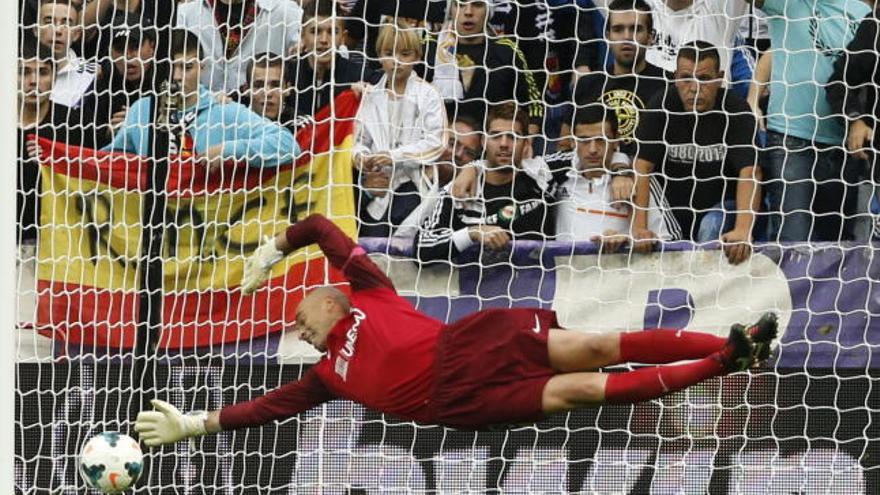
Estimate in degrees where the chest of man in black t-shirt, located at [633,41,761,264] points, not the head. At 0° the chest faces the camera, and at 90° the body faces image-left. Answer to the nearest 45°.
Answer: approximately 0°

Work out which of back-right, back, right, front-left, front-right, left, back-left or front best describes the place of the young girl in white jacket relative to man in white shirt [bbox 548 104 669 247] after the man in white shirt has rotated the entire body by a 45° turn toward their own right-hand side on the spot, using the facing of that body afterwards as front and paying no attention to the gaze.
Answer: front-right

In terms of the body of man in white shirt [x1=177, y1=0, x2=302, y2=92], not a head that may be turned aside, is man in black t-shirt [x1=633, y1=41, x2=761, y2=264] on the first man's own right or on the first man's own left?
on the first man's own left

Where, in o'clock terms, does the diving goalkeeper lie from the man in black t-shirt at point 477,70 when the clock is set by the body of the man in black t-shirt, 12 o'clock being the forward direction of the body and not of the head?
The diving goalkeeper is roughly at 12 o'clock from the man in black t-shirt.

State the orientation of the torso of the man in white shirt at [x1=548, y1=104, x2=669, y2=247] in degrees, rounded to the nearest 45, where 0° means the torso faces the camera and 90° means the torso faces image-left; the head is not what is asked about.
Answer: approximately 0°

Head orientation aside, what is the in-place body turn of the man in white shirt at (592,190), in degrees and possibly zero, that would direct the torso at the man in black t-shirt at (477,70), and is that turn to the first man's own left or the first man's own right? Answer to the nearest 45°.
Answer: approximately 135° to the first man's own right

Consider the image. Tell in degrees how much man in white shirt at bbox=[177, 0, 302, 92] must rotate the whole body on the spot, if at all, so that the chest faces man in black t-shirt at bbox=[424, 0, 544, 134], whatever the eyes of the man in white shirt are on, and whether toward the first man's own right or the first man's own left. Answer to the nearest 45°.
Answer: approximately 90° to the first man's own left
